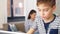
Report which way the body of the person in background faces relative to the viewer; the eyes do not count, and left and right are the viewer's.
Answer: facing the viewer and to the right of the viewer

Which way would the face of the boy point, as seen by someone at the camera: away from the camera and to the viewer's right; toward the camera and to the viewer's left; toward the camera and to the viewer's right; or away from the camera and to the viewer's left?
toward the camera and to the viewer's left
